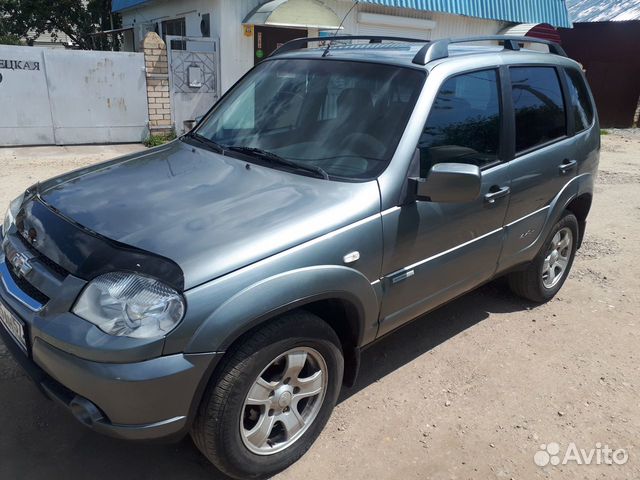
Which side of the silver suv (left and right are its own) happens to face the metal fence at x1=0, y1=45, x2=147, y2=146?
right

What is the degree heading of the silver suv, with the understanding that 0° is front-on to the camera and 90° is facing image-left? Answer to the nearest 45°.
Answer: approximately 45°

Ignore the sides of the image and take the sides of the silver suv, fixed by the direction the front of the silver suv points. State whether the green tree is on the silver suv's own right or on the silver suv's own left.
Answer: on the silver suv's own right
